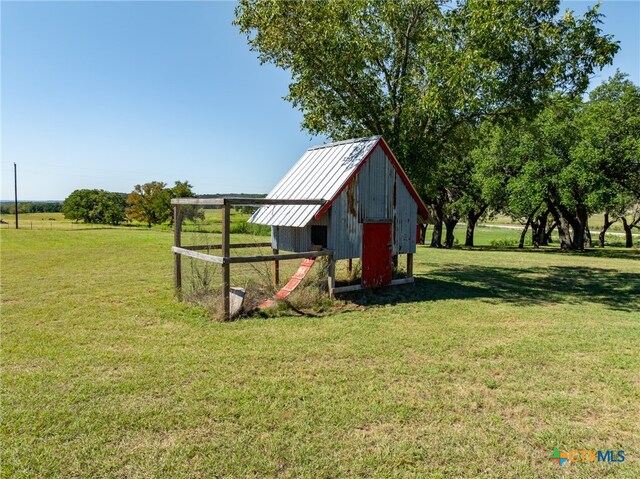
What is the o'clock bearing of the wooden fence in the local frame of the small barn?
The wooden fence is roughly at 3 o'clock from the small barn.

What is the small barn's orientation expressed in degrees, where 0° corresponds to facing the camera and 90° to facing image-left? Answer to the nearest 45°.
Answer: approximately 315°
